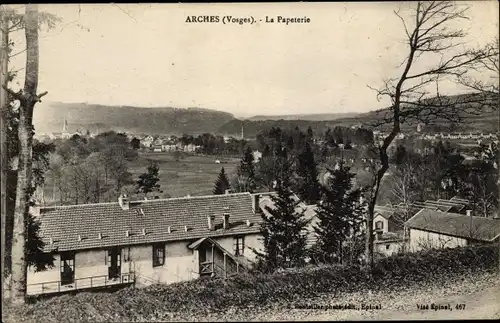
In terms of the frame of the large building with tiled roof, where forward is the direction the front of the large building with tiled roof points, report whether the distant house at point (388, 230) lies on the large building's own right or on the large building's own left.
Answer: on the large building's own left

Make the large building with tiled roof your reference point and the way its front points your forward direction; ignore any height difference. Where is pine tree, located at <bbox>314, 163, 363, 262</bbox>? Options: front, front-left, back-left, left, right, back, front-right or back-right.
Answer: left

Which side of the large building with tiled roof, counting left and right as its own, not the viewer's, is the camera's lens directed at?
front

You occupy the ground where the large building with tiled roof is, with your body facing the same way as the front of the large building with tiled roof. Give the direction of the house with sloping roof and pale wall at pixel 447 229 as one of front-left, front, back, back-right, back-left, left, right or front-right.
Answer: left

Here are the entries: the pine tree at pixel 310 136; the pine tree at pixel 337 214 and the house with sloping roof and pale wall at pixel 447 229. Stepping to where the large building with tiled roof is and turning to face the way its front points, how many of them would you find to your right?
0

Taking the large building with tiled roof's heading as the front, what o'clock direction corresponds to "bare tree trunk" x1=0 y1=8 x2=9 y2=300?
The bare tree trunk is roughly at 3 o'clock from the large building with tiled roof.

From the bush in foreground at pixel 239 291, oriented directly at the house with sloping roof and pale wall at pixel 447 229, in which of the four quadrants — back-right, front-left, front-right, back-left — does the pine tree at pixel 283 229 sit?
front-left

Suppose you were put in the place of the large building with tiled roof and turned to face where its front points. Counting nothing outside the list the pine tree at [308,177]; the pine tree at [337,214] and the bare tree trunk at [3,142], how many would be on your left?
2

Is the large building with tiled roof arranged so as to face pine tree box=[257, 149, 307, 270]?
no
